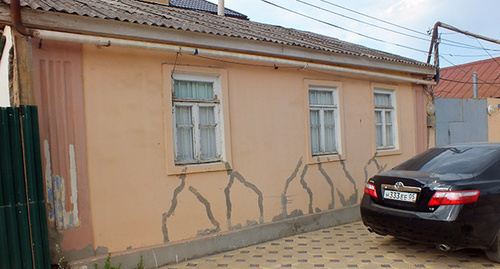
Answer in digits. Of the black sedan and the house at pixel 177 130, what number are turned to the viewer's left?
0

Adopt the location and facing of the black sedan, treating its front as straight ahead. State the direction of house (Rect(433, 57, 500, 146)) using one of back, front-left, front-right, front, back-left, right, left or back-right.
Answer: front-left

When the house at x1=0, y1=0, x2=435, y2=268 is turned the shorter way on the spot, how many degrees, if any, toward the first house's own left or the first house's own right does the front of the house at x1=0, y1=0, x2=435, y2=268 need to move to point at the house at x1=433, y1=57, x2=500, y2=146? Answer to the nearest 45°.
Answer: approximately 90° to the first house's own left

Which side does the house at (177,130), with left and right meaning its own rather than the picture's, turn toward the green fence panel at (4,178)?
right

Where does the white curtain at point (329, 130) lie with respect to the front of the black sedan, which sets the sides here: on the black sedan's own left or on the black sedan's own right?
on the black sedan's own left

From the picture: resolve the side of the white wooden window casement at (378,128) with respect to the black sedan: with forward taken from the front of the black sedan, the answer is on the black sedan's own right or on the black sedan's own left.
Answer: on the black sedan's own left

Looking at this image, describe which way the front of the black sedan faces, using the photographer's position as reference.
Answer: facing away from the viewer and to the right of the viewer

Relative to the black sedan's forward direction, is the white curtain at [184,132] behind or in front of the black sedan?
behind

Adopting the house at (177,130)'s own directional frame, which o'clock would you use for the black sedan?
The black sedan is roughly at 11 o'clock from the house.
